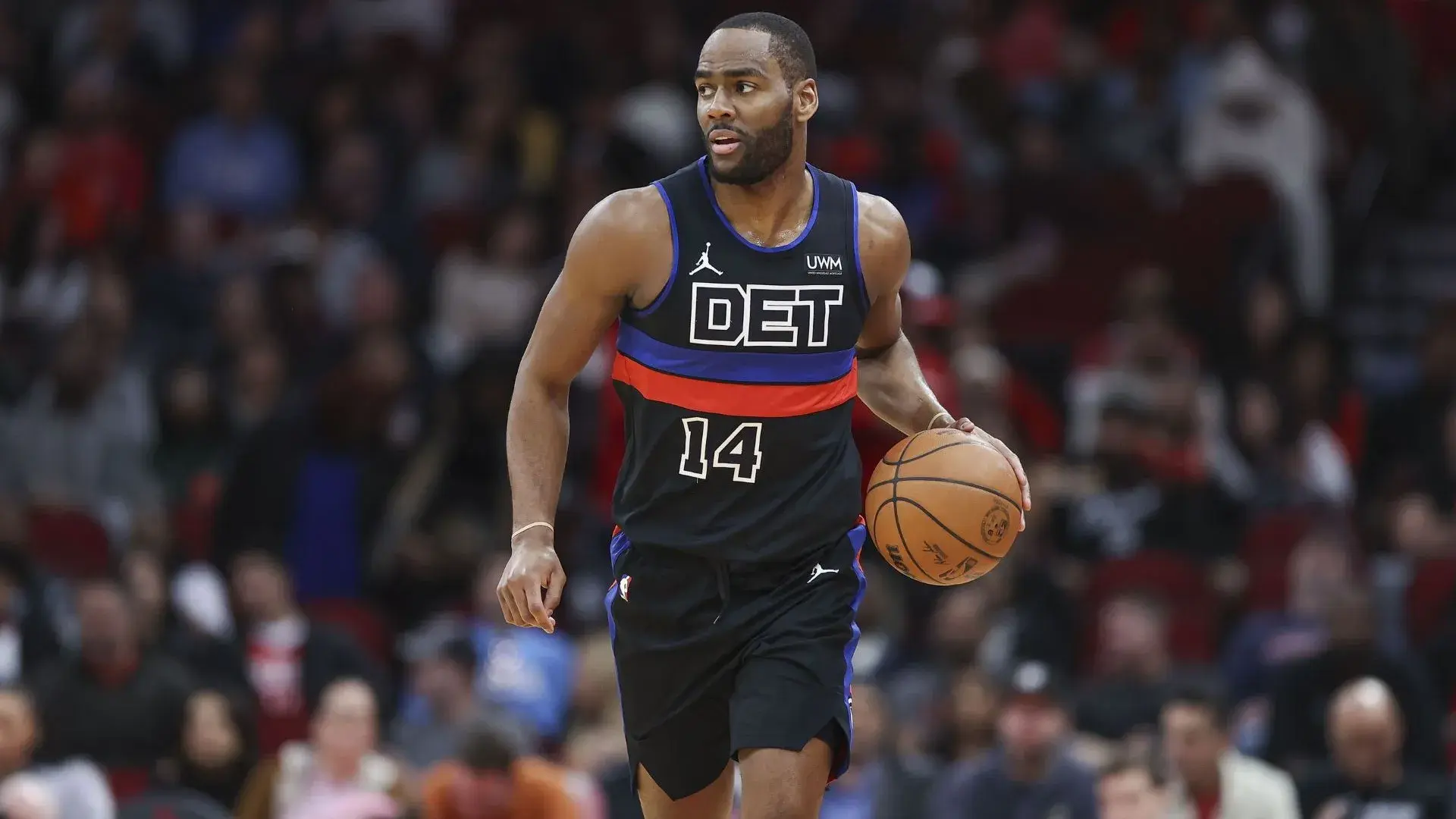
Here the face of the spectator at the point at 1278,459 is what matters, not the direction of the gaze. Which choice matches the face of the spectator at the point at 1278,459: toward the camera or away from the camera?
toward the camera

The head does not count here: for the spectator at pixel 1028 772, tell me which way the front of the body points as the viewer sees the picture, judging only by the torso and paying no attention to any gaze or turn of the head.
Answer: toward the camera

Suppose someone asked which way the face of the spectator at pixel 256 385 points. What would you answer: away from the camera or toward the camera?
toward the camera

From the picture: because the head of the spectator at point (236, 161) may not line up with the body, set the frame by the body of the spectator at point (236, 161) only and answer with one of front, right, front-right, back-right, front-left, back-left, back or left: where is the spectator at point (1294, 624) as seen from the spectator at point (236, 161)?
front-left

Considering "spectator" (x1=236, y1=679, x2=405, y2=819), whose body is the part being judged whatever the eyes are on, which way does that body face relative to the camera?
toward the camera

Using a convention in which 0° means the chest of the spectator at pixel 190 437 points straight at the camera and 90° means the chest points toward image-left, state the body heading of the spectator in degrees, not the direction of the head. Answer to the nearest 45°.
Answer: approximately 0°

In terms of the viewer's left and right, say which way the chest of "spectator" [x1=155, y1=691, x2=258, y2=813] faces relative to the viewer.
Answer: facing the viewer and to the left of the viewer

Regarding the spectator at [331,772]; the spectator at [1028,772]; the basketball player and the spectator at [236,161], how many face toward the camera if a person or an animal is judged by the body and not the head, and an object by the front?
4

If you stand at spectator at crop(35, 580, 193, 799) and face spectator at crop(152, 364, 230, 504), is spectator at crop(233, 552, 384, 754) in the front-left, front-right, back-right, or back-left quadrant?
front-right

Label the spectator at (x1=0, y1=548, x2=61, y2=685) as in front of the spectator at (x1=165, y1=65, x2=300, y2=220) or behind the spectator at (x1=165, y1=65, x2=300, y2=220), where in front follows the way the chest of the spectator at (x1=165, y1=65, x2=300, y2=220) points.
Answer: in front

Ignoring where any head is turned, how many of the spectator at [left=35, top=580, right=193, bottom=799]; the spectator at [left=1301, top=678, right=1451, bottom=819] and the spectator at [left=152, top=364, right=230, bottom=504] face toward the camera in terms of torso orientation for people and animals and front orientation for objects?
3

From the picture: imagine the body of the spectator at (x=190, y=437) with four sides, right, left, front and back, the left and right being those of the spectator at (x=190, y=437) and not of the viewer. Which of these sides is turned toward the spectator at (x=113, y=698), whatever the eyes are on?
front

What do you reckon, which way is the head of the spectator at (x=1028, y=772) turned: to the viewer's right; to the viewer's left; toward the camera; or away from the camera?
toward the camera

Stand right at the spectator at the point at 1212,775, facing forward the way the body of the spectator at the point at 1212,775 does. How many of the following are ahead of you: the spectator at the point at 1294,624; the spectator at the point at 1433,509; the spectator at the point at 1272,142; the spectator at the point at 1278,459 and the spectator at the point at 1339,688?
0

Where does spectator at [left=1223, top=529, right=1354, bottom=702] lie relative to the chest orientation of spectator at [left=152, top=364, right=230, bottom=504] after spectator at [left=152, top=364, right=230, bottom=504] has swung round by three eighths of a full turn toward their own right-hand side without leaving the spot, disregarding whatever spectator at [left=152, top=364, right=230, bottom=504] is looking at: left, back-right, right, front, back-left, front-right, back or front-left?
back

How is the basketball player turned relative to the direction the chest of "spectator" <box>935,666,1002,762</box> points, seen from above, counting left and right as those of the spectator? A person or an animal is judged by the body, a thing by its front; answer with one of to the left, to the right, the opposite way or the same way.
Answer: the same way

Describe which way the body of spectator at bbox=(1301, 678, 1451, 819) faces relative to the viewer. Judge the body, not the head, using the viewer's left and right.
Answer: facing the viewer

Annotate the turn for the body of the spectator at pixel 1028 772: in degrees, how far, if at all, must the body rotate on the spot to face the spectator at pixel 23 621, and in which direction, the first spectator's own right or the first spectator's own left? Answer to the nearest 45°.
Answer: approximately 90° to the first spectator's own right
